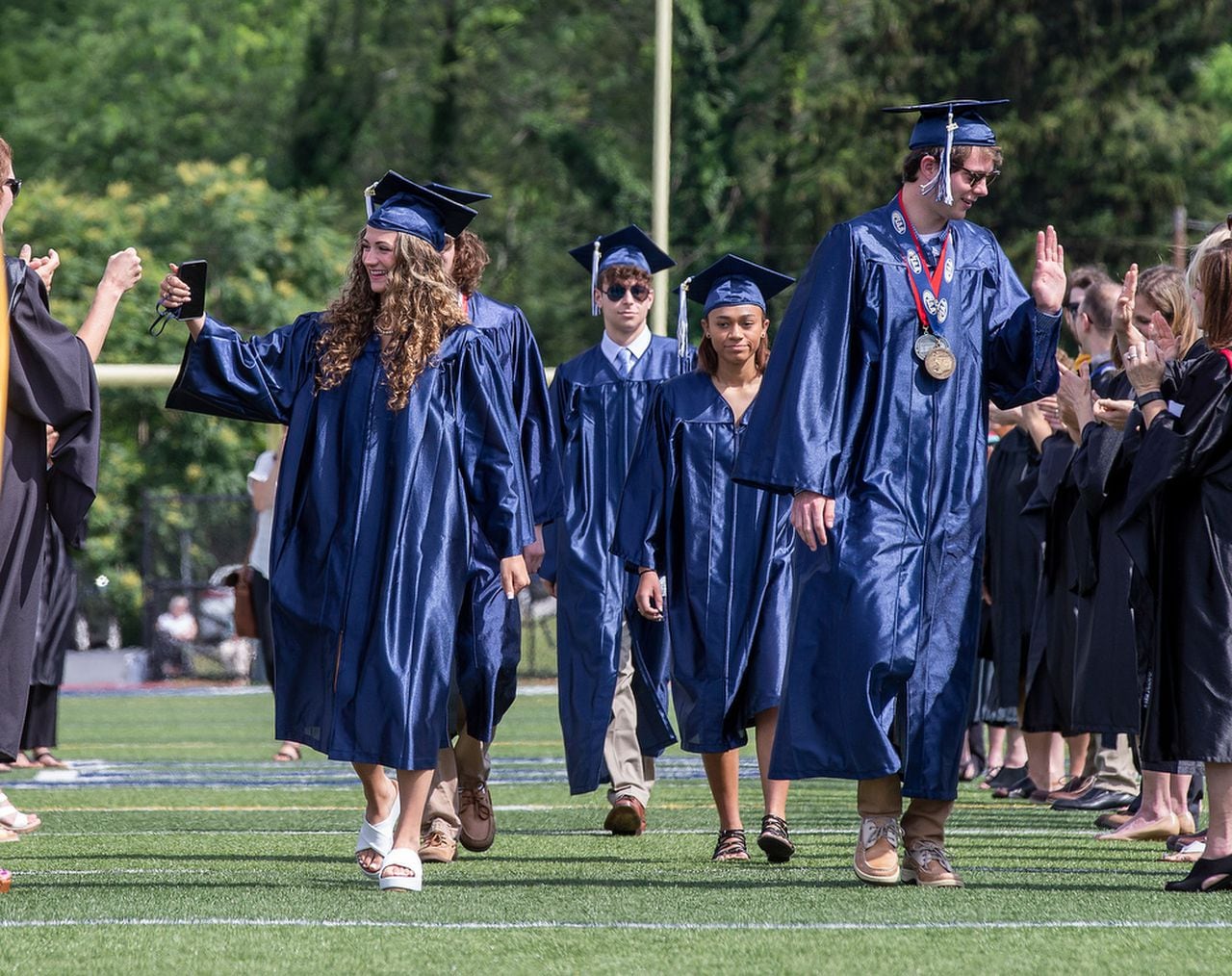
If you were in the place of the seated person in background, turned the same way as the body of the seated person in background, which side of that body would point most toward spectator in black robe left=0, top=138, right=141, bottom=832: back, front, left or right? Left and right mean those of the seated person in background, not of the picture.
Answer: front

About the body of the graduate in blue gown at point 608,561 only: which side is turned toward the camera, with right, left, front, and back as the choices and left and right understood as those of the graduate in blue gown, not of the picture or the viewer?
front

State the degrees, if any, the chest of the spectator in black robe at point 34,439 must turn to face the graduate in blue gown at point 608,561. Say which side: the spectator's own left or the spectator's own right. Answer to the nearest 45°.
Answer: approximately 45° to the spectator's own left

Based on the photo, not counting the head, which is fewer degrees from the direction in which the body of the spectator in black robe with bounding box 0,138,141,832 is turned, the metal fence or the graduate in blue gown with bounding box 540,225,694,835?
the graduate in blue gown

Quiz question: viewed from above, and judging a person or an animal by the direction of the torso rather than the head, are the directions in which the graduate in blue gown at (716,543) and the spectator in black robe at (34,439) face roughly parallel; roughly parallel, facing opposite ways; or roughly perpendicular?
roughly perpendicular

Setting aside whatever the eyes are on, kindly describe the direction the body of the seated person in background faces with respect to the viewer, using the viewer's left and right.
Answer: facing the viewer

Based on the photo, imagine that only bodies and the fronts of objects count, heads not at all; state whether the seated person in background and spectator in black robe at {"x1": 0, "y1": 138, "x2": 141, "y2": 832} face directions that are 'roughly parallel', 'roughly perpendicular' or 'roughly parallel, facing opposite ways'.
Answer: roughly perpendicular

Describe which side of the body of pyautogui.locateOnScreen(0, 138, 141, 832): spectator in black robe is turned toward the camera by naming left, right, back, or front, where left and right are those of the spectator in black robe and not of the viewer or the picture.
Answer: right

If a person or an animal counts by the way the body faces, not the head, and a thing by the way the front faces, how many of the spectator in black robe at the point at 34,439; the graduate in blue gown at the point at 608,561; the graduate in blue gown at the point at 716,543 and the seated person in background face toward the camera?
3

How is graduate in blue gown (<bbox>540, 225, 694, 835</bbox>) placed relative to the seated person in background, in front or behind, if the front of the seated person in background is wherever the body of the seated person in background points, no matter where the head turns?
in front

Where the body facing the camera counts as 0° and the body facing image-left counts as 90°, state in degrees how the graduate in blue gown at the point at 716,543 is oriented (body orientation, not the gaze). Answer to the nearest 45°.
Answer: approximately 0°

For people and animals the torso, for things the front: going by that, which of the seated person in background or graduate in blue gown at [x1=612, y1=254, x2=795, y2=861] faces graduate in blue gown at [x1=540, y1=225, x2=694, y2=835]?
the seated person in background

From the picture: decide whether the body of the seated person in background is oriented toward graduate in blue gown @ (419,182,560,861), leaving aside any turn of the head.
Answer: yes
